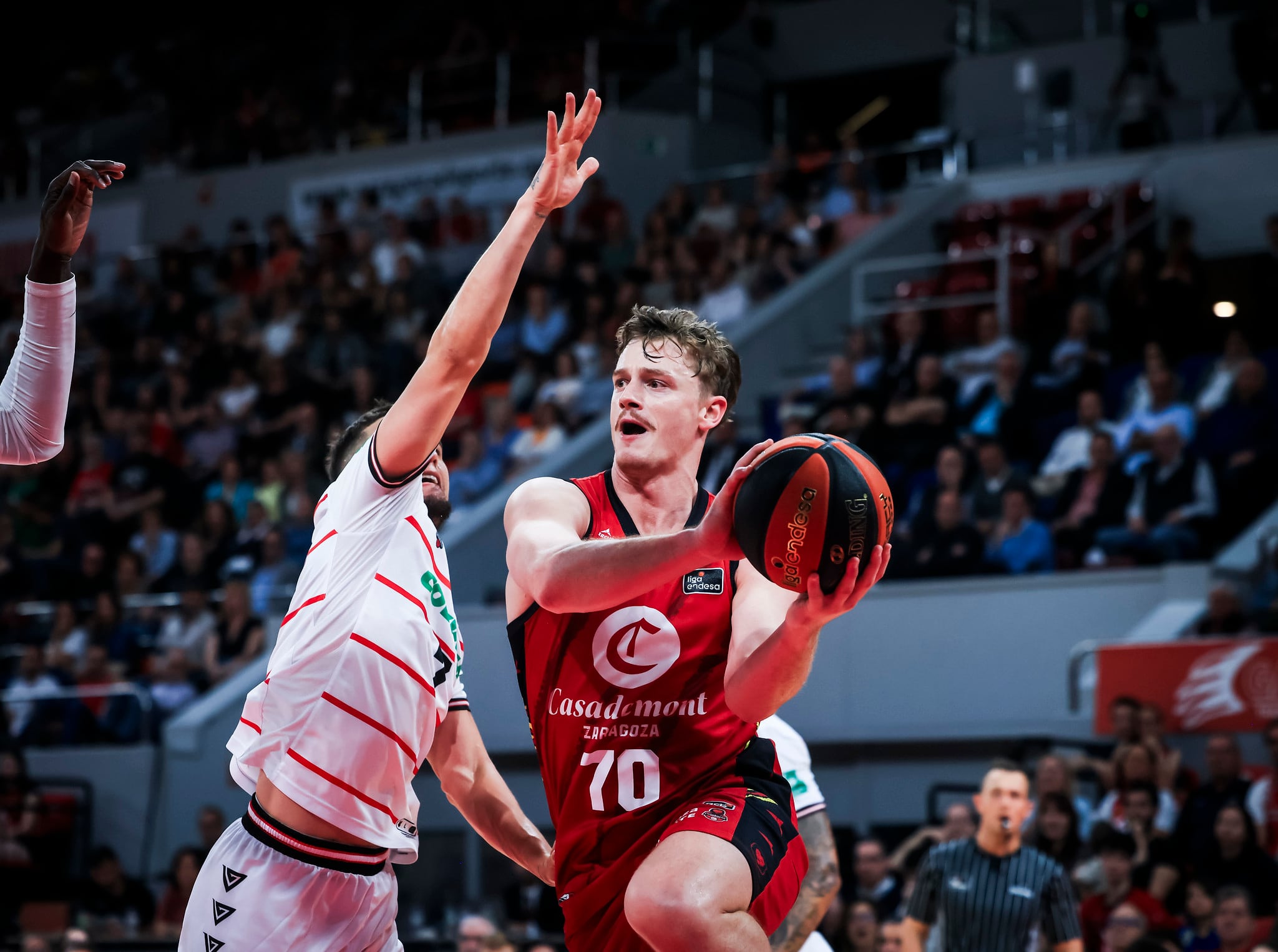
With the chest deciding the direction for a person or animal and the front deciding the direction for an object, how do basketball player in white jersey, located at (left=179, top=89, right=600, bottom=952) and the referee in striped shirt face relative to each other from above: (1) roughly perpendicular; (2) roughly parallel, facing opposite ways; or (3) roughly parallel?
roughly perpendicular

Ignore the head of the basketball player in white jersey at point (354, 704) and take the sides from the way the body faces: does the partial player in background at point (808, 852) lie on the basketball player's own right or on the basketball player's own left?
on the basketball player's own left

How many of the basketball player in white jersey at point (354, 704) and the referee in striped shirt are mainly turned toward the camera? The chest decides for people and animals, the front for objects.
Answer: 1

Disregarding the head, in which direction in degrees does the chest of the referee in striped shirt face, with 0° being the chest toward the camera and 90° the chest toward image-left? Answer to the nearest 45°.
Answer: approximately 0°

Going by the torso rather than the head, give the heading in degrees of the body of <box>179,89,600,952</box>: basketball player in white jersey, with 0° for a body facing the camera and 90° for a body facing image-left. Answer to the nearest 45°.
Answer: approximately 270°

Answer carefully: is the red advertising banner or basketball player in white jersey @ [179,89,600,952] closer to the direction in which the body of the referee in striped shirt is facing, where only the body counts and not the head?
the basketball player in white jersey

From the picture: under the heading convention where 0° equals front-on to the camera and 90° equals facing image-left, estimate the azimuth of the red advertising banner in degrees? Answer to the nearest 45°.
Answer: approximately 0°

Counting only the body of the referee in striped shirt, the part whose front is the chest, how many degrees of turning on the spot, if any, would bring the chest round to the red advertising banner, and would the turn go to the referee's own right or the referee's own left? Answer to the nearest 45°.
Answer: approximately 135° to the referee's own left
